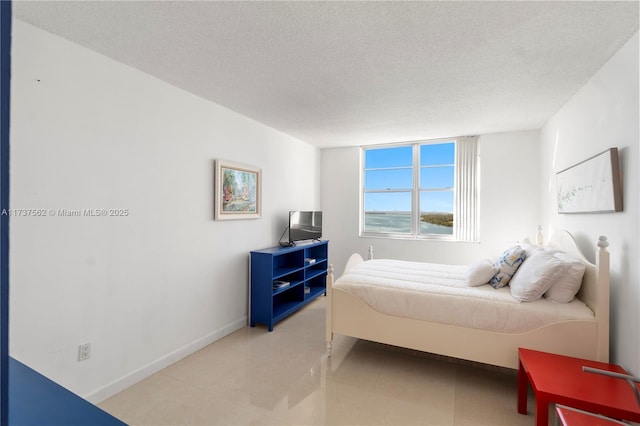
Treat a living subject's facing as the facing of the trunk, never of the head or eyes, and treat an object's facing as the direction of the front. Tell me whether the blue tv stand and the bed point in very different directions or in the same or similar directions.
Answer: very different directions

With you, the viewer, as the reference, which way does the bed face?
facing to the left of the viewer

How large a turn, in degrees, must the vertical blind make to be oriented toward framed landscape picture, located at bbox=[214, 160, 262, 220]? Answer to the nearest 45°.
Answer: approximately 45° to its right

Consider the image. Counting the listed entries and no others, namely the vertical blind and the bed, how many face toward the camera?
1

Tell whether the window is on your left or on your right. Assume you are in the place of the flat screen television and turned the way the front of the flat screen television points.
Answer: on your left

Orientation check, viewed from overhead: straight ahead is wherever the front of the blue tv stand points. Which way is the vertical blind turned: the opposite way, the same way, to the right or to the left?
to the right

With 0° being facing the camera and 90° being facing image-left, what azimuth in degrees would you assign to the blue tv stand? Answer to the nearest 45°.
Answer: approximately 315°
